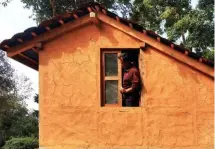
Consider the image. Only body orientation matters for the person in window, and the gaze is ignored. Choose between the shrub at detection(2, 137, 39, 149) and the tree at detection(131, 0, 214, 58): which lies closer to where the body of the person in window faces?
the shrub

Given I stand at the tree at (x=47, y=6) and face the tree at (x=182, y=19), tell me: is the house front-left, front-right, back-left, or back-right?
front-right

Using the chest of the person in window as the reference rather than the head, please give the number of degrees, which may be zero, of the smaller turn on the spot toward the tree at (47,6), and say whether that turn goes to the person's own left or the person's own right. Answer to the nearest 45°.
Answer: approximately 90° to the person's own right

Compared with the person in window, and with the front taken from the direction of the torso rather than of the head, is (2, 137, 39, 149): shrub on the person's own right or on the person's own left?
on the person's own right
